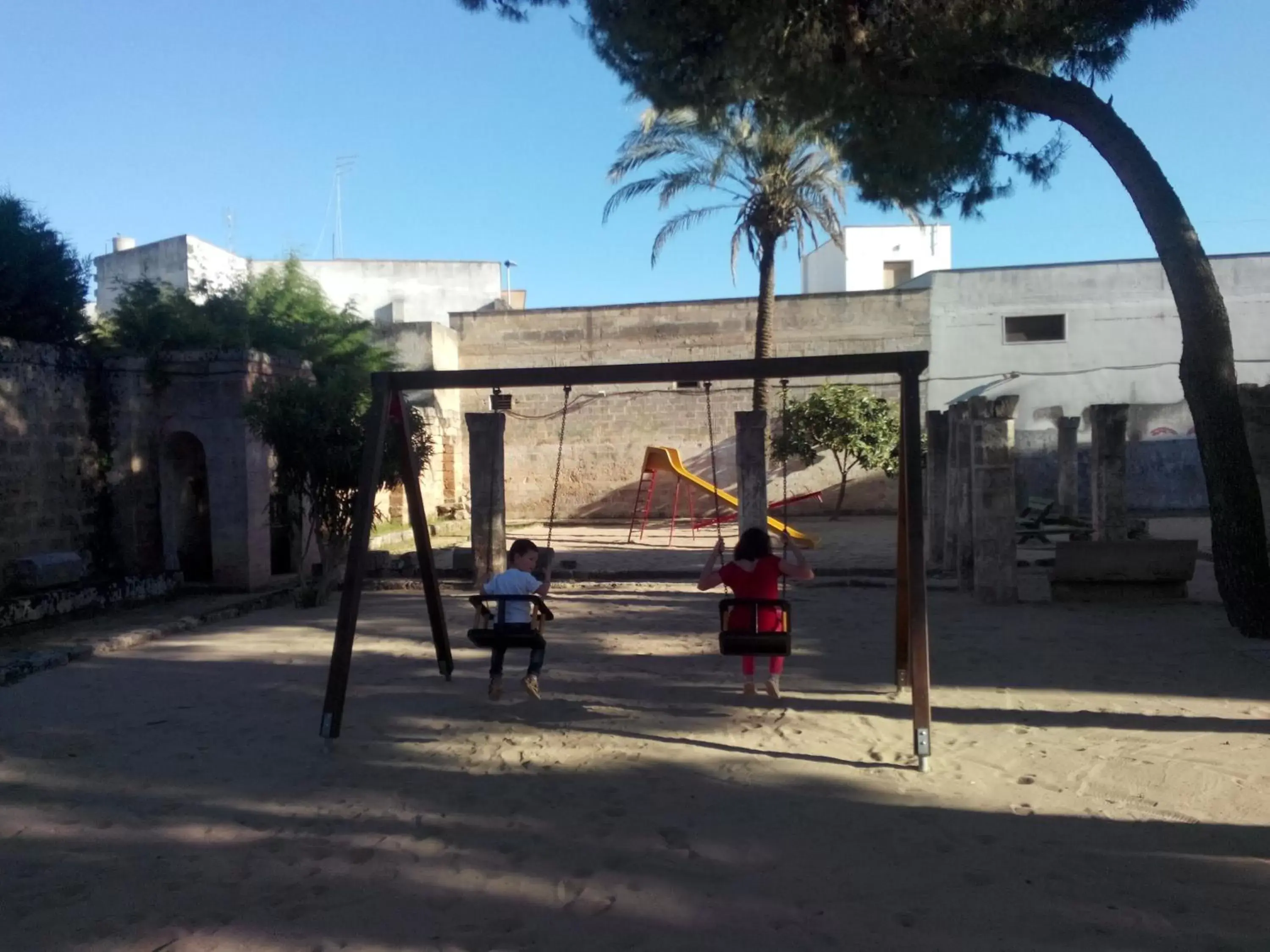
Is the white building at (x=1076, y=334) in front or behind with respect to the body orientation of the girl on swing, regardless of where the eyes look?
in front

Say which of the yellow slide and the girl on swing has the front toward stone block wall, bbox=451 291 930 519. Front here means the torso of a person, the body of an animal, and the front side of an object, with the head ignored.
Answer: the girl on swing

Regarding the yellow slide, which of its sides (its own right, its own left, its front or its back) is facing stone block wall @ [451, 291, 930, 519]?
left

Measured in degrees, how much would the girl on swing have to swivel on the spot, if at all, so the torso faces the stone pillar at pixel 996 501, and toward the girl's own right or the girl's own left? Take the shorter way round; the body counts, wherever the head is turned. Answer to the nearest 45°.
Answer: approximately 45° to the girl's own right

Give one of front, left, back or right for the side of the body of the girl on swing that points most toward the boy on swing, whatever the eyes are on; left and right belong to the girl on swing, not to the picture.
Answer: left

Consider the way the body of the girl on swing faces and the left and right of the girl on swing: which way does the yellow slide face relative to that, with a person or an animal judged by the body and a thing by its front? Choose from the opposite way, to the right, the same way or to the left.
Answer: to the right

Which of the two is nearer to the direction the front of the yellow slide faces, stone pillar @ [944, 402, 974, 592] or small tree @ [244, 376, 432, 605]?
the stone pillar

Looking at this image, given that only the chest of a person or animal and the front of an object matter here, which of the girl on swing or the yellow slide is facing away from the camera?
the girl on swing

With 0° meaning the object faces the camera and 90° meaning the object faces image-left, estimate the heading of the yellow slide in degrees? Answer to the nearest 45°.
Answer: approximately 270°

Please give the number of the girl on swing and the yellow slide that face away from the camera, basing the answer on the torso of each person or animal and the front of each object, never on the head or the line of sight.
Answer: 1

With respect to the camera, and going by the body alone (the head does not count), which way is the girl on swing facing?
away from the camera

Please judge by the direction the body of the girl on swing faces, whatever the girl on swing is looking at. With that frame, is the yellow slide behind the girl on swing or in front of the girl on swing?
in front

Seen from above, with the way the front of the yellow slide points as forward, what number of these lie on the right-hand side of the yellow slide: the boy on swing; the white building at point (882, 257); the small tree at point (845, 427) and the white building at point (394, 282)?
1

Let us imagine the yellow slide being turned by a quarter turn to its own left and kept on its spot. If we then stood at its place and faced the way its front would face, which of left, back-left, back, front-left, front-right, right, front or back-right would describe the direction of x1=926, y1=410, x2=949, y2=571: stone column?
back-right

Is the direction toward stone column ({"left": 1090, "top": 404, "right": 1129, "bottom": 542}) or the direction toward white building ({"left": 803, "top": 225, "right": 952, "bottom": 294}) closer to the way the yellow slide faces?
the stone column

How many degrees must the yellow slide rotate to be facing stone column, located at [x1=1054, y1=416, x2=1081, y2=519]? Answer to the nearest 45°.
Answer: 0° — it already faces it

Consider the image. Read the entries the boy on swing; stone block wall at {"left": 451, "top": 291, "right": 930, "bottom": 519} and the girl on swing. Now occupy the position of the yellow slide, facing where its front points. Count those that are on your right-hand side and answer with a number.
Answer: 2

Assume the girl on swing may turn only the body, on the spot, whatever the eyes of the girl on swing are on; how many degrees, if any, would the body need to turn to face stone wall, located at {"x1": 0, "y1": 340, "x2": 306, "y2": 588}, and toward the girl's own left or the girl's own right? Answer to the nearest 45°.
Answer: approximately 45° to the girl's own left
